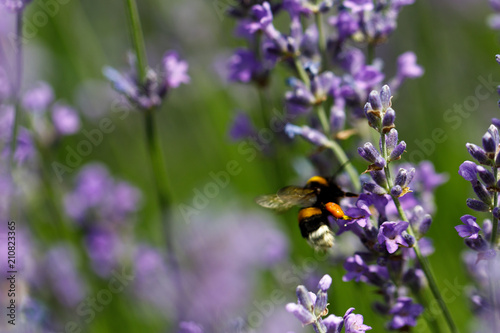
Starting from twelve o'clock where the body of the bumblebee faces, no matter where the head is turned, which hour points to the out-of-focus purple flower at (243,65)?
The out-of-focus purple flower is roughly at 8 o'clock from the bumblebee.

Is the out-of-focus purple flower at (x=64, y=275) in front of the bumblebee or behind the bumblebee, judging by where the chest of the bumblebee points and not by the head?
behind

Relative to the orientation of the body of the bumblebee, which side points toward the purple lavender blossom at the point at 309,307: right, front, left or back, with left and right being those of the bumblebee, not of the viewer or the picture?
right

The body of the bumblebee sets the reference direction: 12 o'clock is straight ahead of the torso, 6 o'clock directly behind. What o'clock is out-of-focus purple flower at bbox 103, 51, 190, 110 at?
The out-of-focus purple flower is roughly at 7 o'clock from the bumblebee.

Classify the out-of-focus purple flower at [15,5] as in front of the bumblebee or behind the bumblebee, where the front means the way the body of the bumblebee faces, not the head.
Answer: behind

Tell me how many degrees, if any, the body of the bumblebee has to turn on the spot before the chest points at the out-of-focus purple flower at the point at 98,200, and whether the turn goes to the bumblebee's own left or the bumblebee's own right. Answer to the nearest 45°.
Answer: approximately 135° to the bumblebee's own left

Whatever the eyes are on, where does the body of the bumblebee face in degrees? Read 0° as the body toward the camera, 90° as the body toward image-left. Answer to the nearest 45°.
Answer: approximately 270°
